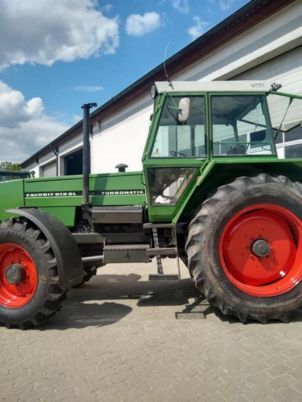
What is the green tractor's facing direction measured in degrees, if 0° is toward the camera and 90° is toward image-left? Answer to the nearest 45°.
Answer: approximately 90°
